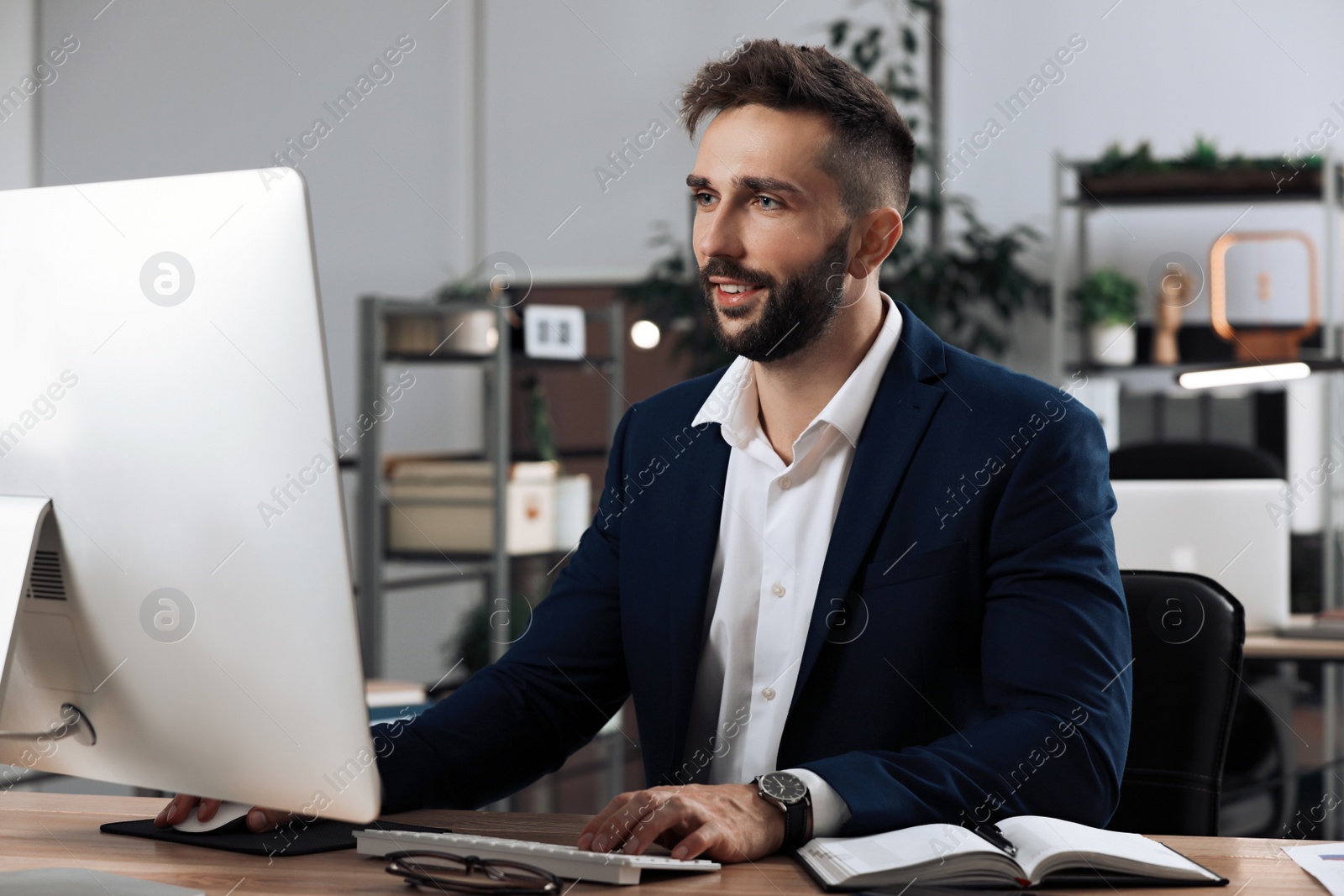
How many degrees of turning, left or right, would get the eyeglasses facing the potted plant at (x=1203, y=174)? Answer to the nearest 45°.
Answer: approximately 135° to its left

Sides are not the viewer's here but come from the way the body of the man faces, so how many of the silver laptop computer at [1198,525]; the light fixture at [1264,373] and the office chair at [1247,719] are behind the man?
3

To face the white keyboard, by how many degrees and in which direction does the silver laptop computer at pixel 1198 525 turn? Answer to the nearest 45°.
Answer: approximately 180°

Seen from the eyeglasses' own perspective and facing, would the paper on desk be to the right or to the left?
on its left

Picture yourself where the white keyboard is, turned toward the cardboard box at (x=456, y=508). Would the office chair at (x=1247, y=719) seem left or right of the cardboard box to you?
right

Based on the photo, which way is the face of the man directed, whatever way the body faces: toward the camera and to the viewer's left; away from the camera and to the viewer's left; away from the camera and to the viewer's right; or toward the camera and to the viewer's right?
toward the camera and to the viewer's left

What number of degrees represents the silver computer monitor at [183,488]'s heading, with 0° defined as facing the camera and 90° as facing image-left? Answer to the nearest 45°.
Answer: approximately 225°

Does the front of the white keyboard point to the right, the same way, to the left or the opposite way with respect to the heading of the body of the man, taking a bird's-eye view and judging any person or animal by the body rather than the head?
the opposite way

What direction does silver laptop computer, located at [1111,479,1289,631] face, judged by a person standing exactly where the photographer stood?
facing away from the viewer

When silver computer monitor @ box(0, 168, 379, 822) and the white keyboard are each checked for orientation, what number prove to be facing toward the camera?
0

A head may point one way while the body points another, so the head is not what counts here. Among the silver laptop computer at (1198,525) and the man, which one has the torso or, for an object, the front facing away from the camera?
the silver laptop computer

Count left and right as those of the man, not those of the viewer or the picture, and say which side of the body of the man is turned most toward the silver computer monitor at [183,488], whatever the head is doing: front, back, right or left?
front

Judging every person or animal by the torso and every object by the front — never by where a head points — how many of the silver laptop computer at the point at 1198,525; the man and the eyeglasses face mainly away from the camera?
1
